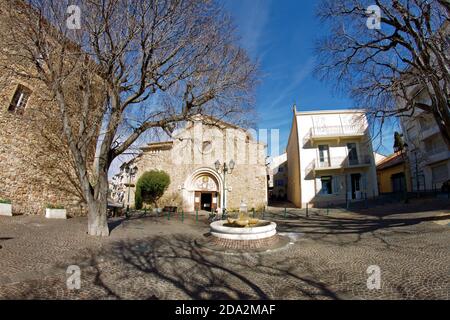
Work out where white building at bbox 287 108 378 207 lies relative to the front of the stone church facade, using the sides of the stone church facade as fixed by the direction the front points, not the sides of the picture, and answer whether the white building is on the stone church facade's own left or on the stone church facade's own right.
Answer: on the stone church facade's own left

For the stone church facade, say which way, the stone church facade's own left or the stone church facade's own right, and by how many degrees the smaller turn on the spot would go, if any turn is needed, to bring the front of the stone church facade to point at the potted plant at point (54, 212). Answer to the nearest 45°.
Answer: approximately 45° to the stone church facade's own right

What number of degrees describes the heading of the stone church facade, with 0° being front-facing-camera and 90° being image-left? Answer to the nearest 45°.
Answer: approximately 0°

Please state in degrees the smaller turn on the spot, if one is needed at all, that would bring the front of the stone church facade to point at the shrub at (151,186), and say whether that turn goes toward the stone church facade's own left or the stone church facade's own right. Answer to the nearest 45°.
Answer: approximately 90° to the stone church facade's own right

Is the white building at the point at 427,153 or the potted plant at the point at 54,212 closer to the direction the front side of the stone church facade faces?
the potted plant

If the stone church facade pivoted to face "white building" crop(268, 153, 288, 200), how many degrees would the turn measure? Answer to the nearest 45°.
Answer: approximately 135° to its left

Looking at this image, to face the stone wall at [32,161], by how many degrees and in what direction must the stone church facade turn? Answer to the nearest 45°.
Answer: approximately 45° to its right

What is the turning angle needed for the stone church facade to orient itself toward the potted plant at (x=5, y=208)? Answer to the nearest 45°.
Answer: approximately 45° to its right

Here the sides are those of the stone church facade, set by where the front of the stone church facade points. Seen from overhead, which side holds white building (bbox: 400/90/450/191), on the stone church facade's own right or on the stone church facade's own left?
on the stone church facade's own left

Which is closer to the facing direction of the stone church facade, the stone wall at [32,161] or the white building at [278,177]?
the stone wall
